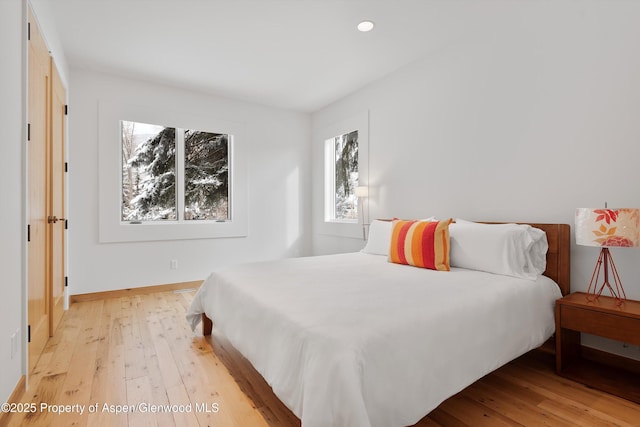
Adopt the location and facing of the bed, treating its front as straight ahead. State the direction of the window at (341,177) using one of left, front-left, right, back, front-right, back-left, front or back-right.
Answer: back-right

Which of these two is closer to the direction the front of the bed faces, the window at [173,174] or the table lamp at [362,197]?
the window

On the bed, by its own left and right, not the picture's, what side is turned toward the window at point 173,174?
right

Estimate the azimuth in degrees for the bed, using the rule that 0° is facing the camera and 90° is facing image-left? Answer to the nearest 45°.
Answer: approximately 45°

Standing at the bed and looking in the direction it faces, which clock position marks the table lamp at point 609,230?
The table lamp is roughly at 7 o'clock from the bed.

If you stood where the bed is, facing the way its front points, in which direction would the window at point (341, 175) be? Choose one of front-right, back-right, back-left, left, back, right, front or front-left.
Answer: back-right

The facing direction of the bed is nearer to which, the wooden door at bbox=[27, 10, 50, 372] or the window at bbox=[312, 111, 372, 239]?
the wooden door

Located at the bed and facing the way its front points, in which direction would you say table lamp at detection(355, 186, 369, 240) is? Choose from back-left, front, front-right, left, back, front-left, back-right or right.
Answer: back-right
